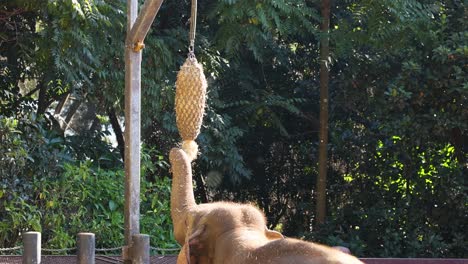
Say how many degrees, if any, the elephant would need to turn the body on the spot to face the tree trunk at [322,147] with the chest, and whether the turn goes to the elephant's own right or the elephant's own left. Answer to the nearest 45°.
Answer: approximately 90° to the elephant's own right

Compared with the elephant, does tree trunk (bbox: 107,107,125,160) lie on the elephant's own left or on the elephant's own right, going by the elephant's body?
on the elephant's own right

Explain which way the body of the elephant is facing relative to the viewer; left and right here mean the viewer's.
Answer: facing to the left of the viewer
